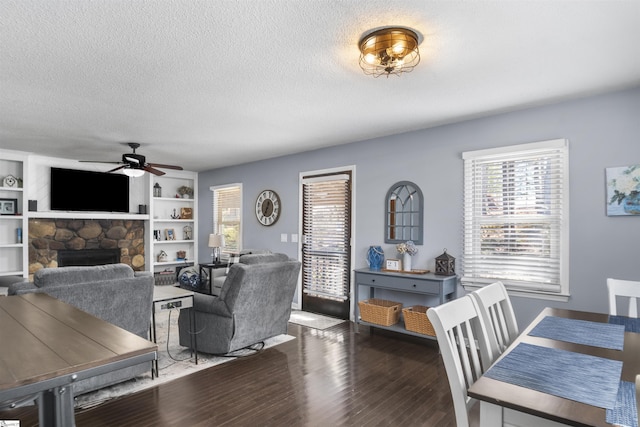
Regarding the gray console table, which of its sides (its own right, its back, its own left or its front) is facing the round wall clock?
right

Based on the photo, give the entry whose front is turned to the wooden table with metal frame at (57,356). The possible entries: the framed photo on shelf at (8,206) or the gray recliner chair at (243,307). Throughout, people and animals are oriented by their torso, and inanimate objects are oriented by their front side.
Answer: the framed photo on shelf

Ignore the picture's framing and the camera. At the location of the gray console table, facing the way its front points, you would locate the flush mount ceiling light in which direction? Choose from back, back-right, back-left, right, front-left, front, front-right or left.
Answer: front-left

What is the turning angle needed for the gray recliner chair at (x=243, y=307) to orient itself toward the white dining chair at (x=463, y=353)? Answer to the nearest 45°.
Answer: approximately 135° to its left

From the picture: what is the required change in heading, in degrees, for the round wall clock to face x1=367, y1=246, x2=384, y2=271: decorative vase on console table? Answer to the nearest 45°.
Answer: approximately 90° to its left

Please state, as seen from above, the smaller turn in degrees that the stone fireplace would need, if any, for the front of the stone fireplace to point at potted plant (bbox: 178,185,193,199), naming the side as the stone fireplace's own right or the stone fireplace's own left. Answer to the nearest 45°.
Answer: approximately 90° to the stone fireplace's own left

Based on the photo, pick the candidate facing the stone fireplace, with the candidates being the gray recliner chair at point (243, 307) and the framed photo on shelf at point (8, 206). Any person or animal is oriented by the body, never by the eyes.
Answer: the gray recliner chair

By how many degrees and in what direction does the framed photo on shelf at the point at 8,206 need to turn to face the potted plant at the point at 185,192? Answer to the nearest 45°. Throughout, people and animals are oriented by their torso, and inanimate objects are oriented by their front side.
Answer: approximately 90° to its left

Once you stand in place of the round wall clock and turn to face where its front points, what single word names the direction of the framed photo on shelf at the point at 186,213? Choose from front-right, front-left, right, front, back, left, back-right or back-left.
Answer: right
